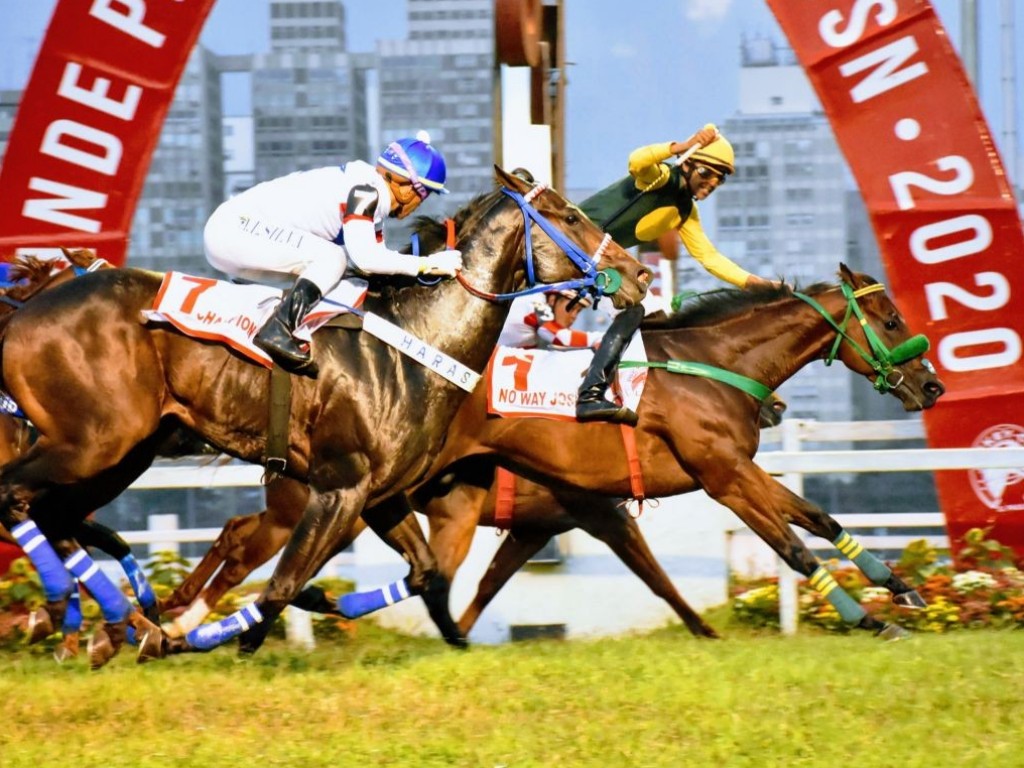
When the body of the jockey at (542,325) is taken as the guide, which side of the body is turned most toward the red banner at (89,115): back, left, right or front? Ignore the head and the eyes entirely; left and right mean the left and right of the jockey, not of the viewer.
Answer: back

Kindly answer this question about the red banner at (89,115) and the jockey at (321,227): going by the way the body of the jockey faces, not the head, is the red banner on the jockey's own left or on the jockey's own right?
on the jockey's own left

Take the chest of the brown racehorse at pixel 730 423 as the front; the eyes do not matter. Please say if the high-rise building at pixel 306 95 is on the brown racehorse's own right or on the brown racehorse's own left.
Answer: on the brown racehorse's own left

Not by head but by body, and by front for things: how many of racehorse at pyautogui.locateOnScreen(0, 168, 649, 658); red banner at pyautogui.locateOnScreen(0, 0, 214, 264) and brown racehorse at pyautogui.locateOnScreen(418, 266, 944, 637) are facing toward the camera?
1

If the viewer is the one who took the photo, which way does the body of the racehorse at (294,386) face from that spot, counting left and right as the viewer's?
facing to the right of the viewer

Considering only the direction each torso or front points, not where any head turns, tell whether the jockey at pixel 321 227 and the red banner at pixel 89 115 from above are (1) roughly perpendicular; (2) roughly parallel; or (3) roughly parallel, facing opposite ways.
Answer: roughly perpendicular

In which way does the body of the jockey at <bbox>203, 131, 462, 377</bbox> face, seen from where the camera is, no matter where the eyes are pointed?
to the viewer's right

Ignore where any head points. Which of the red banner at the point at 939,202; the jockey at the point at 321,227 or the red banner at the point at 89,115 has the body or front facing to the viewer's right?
the jockey

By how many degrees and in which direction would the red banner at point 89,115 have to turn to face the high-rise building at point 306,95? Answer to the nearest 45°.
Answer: approximately 180°

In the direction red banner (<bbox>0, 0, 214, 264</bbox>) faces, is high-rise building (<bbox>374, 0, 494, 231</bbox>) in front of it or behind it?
behind

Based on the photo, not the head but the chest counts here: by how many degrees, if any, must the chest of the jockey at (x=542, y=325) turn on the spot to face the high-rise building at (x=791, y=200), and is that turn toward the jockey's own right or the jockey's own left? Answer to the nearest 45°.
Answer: approximately 90° to the jockey's own left

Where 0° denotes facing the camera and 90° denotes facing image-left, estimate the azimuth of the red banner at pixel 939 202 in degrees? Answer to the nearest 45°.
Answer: approximately 0°

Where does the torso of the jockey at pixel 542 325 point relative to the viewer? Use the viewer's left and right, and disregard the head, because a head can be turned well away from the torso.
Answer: facing to the right of the viewer

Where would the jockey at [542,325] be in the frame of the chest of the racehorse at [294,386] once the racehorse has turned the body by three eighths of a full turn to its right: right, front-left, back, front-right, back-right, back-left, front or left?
back

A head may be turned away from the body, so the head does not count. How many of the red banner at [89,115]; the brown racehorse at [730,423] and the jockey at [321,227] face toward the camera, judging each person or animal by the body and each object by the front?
1

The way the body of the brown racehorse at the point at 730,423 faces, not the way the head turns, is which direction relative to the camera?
to the viewer's right

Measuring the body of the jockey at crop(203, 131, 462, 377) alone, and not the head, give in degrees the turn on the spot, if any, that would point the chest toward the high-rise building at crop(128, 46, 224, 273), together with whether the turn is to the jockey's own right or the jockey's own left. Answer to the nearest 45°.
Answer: approximately 90° to the jockey's own left

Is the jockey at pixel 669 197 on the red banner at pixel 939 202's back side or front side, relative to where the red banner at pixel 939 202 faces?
on the front side
